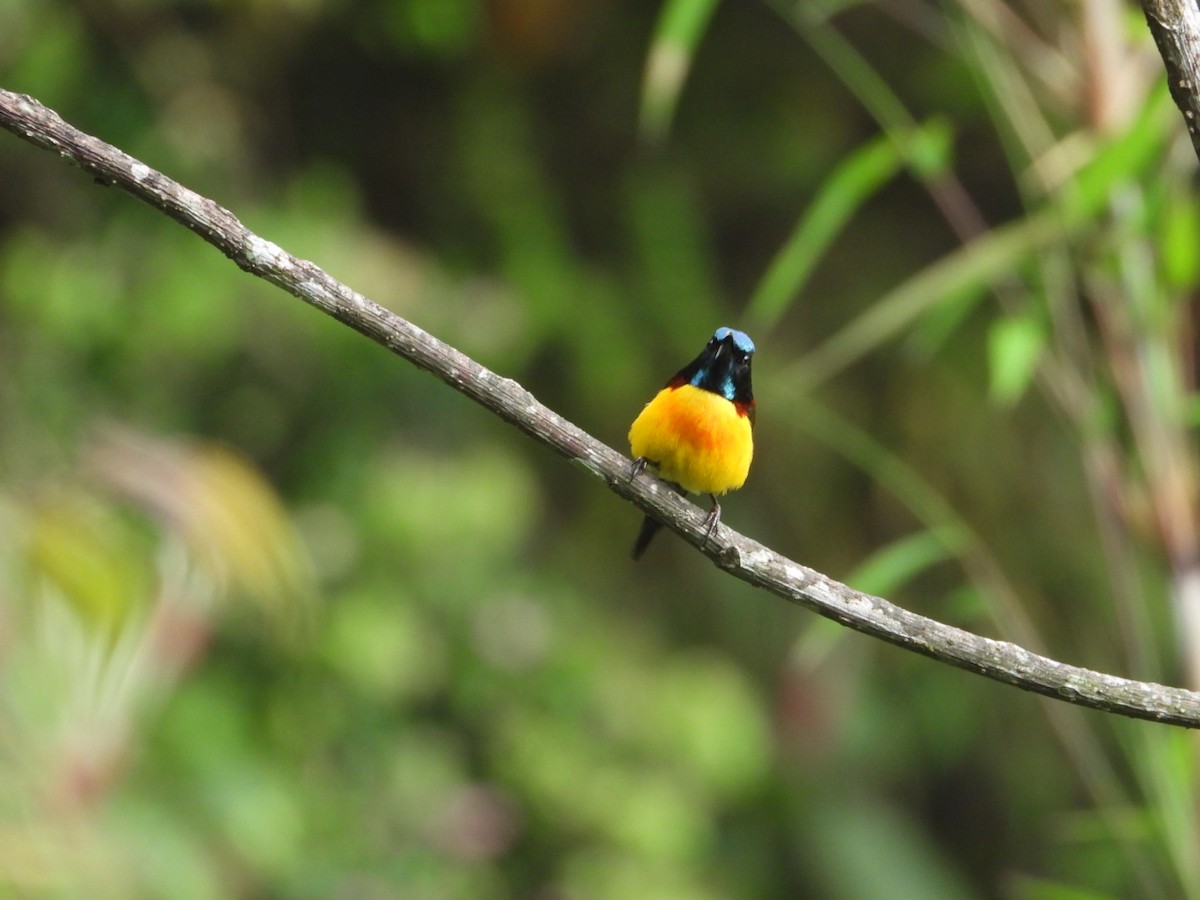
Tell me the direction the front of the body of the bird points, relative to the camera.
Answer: toward the camera
